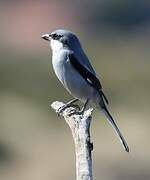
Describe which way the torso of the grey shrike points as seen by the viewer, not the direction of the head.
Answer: to the viewer's left
